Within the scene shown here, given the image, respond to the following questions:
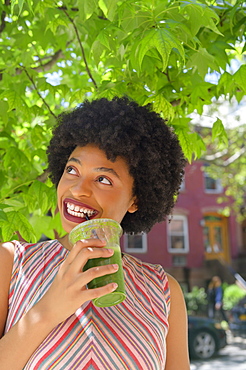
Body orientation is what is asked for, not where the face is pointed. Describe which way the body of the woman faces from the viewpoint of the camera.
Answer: toward the camera

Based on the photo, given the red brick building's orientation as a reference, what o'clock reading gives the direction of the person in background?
The person in background is roughly at 12 o'clock from the red brick building.

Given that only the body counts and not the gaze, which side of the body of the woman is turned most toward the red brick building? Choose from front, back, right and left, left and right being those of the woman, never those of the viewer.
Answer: back

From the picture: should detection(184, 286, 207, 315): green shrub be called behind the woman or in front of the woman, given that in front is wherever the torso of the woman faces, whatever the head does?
behind

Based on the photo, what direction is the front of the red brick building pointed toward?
toward the camera

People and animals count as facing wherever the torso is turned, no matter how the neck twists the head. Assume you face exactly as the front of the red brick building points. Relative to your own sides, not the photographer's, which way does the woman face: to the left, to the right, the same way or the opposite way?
the same way

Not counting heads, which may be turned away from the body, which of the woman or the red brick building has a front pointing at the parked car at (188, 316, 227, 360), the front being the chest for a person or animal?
the red brick building

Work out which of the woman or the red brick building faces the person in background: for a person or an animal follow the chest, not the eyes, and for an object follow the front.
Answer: the red brick building

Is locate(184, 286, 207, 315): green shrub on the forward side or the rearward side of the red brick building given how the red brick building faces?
on the forward side

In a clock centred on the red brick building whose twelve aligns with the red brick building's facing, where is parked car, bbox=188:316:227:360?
The parked car is roughly at 12 o'clock from the red brick building.

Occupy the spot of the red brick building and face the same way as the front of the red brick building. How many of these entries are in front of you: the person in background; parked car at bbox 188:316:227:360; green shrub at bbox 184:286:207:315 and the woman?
4

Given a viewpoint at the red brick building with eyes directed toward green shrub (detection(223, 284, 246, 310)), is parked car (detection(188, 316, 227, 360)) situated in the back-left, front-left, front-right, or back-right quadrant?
front-right

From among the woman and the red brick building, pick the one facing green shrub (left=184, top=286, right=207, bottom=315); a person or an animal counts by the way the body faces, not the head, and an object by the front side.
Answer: the red brick building

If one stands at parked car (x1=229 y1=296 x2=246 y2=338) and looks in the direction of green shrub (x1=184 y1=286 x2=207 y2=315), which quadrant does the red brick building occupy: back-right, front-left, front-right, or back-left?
front-right

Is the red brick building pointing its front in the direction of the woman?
yes

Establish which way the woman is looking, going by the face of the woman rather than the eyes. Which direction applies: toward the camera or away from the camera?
toward the camera

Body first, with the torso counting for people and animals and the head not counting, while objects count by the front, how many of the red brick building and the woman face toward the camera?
2
